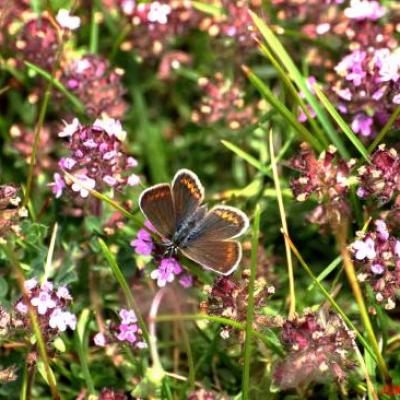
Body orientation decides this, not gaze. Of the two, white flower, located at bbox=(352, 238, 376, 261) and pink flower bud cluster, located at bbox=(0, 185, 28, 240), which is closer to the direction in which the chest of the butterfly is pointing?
the pink flower bud cluster

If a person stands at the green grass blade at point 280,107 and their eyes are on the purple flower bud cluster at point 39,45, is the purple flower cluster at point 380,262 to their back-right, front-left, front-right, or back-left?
back-left
